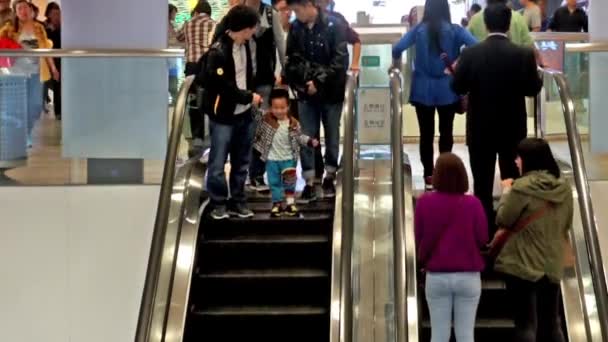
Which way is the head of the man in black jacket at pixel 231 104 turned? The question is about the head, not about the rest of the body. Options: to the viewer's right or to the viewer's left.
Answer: to the viewer's right

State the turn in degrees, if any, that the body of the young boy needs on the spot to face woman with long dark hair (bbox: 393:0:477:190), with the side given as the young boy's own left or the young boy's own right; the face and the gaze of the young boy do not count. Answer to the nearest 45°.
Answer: approximately 135° to the young boy's own left

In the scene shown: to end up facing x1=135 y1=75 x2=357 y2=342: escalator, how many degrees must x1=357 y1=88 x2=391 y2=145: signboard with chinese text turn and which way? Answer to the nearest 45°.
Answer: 0° — it already faces it

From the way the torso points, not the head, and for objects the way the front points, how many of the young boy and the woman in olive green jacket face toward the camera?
1

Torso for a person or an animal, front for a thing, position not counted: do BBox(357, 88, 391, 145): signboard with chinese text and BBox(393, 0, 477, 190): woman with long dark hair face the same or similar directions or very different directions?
very different directions

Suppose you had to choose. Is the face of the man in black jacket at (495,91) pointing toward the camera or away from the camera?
away from the camera

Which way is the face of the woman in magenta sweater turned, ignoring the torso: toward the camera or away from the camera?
away from the camera

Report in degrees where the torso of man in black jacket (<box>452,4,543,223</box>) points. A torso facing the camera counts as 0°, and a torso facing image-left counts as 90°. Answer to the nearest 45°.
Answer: approximately 180°
